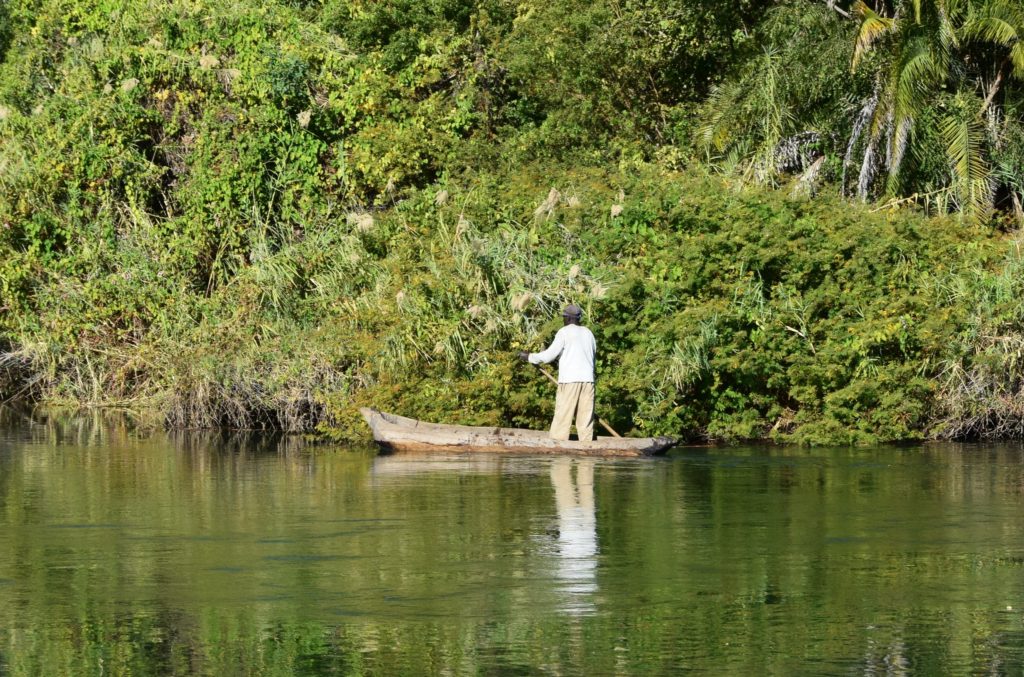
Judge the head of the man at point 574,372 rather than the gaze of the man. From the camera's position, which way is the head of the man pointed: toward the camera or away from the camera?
away from the camera

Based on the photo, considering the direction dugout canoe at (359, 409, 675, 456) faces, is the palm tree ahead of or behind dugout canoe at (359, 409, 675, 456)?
behind

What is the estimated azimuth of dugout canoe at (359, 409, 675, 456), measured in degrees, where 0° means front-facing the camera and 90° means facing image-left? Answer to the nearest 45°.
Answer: approximately 90°
